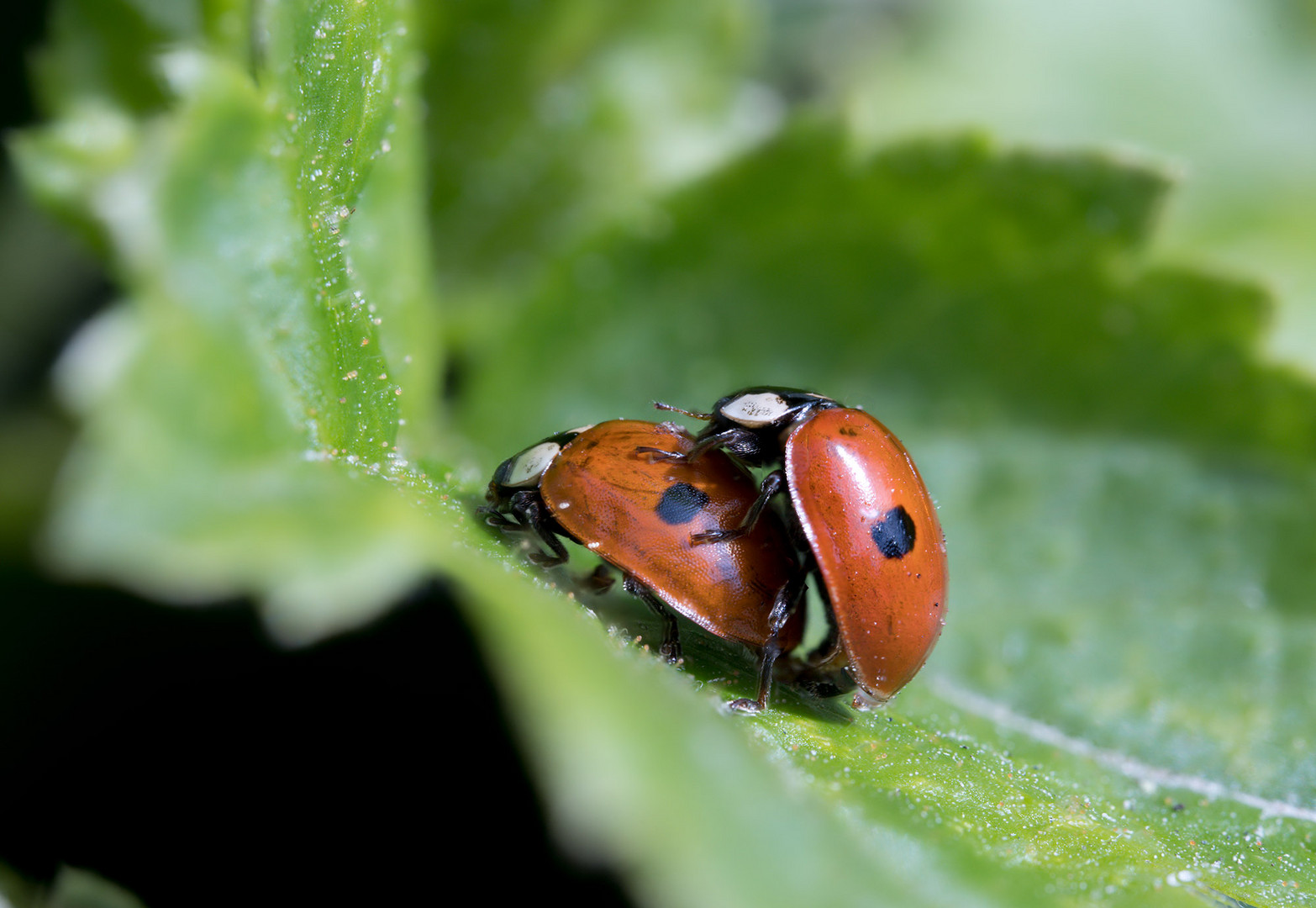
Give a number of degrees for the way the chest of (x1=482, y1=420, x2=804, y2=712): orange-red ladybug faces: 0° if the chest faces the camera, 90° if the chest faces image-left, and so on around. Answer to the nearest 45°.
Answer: approximately 90°

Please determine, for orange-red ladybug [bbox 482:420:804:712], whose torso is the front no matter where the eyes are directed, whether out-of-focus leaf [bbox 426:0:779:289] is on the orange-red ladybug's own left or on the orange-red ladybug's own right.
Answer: on the orange-red ladybug's own right

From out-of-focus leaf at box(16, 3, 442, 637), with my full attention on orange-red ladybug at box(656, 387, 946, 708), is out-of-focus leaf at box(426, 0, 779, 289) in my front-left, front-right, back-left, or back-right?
front-left
